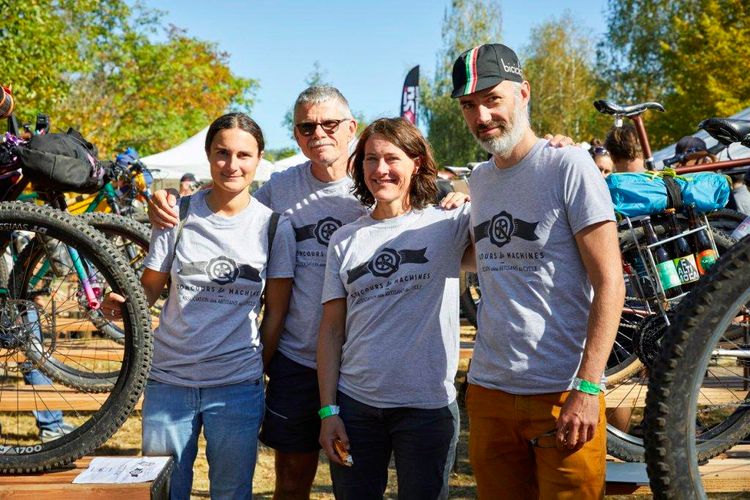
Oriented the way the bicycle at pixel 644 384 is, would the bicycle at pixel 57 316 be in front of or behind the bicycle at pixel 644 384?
behind

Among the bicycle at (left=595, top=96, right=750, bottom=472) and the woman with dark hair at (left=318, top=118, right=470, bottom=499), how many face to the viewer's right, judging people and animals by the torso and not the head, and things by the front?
1

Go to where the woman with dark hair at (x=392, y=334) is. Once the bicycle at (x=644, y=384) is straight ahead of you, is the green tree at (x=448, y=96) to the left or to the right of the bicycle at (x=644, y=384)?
left

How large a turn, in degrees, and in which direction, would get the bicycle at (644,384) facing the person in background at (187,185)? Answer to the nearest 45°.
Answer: approximately 135° to its left

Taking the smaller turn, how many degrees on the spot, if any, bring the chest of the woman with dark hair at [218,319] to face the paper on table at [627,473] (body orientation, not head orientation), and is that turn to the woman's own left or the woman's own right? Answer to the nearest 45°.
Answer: approximately 90° to the woman's own left

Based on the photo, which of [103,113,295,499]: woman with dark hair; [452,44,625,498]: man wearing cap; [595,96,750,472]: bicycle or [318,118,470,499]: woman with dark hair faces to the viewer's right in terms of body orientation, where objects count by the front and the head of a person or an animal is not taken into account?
the bicycle

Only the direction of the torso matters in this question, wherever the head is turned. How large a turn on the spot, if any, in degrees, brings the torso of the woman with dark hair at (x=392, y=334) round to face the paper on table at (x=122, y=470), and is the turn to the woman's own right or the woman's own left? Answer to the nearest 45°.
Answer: approximately 90° to the woman's own right

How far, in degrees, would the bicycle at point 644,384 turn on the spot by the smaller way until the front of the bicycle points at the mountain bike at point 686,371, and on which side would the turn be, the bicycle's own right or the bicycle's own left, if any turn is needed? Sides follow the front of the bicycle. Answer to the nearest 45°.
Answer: approximately 90° to the bicycle's own right

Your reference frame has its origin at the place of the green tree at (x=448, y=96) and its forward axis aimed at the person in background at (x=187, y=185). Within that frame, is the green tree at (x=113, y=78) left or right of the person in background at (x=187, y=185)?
right

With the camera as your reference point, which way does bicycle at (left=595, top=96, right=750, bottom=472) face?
facing to the right of the viewer

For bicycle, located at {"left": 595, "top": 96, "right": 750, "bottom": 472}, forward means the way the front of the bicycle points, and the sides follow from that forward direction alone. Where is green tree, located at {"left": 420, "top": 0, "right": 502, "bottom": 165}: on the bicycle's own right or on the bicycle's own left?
on the bicycle's own left
